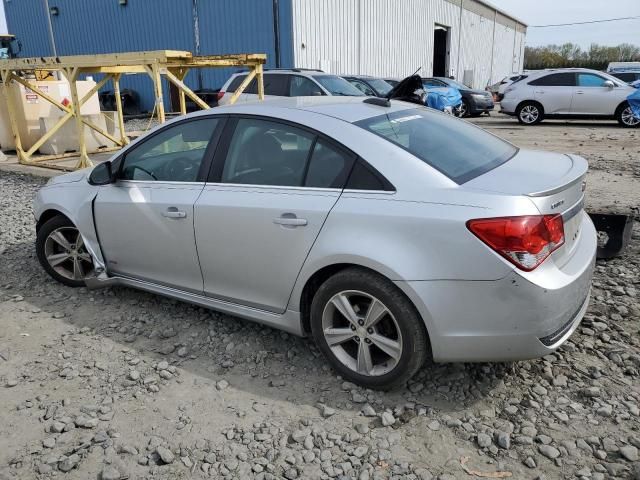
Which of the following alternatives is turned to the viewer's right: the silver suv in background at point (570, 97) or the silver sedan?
the silver suv in background

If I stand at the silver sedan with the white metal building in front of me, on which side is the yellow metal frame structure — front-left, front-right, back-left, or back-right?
front-left

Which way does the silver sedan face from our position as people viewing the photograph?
facing away from the viewer and to the left of the viewer

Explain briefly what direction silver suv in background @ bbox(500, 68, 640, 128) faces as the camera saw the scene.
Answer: facing to the right of the viewer

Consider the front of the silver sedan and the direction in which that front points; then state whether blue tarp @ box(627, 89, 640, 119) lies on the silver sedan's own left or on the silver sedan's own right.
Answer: on the silver sedan's own right

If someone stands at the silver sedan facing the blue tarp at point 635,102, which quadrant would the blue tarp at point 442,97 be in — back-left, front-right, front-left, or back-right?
front-left

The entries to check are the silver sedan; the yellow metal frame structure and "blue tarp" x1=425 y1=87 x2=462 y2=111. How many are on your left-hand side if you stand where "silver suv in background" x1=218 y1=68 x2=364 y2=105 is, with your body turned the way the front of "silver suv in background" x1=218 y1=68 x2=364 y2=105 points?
1

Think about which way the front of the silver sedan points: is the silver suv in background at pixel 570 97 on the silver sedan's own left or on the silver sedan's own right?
on the silver sedan's own right

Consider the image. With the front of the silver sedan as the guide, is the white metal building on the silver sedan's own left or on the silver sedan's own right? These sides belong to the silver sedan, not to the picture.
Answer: on the silver sedan's own right

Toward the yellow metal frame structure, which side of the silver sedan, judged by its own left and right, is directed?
front
